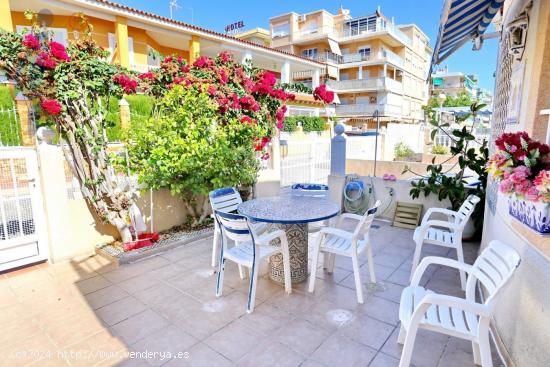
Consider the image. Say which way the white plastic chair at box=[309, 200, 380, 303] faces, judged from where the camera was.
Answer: facing away from the viewer and to the left of the viewer

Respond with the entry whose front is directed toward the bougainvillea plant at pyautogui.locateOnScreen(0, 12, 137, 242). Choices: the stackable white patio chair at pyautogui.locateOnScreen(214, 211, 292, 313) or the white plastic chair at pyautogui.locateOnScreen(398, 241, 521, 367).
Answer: the white plastic chair

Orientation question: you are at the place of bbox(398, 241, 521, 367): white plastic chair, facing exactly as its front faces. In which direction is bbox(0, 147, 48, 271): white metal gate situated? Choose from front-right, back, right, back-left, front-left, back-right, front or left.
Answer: front

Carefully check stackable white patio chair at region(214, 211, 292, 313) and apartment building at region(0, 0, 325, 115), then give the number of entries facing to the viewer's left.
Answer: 0

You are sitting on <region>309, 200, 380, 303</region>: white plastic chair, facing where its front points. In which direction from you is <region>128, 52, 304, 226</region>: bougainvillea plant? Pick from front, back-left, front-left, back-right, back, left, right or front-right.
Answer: front

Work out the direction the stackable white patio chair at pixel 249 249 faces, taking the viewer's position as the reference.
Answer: facing away from the viewer and to the right of the viewer

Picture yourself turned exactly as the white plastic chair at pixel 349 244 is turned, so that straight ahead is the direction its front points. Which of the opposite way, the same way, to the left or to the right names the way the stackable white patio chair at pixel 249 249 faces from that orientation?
to the right

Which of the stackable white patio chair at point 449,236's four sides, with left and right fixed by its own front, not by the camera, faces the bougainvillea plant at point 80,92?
front

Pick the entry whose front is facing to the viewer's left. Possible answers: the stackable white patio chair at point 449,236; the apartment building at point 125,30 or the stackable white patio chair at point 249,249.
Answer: the stackable white patio chair at point 449,236

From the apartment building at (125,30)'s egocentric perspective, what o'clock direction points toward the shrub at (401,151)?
The shrub is roughly at 11 o'clock from the apartment building.

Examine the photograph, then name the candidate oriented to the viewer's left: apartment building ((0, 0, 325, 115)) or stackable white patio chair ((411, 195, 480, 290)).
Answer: the stackable white patio chair

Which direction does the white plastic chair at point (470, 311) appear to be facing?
to the viewer's left

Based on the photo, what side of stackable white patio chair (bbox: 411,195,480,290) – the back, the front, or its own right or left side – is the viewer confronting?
left

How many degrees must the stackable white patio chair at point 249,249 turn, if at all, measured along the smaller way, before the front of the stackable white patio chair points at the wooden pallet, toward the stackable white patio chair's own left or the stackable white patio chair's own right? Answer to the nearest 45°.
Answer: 0° — it already faces it

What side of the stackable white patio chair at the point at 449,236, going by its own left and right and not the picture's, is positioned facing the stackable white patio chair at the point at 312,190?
front

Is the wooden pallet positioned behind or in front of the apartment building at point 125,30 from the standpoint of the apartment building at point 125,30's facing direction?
in front
